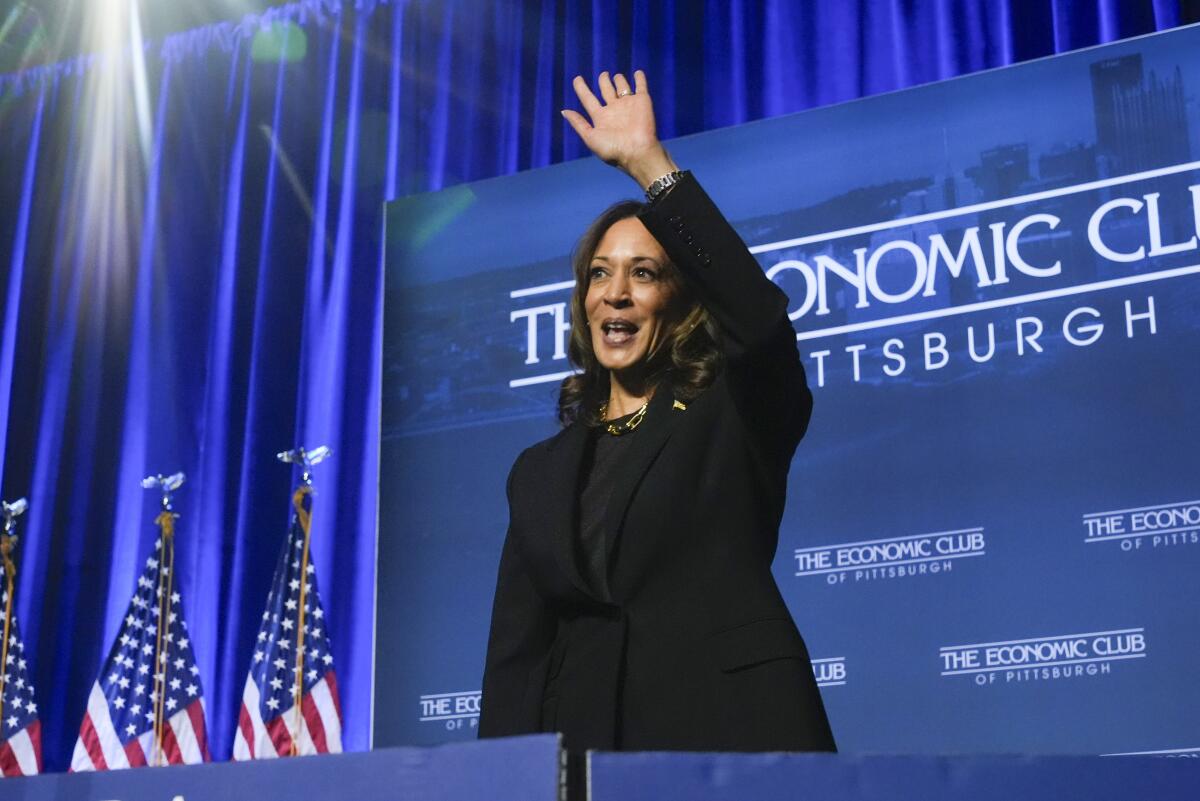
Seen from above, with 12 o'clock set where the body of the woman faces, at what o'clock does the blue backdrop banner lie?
The blue backdrop banner is roughly at 5 o'clock from the woman.

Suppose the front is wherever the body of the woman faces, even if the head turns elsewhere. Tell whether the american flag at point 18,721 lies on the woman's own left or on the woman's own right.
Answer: on the woman's own right

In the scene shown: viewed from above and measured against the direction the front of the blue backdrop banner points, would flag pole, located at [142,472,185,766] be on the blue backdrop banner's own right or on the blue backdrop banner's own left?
on the blue backdrop banner's own right

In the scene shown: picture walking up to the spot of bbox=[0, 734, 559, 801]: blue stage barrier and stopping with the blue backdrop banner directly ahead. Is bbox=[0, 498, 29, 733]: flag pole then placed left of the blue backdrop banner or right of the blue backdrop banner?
left

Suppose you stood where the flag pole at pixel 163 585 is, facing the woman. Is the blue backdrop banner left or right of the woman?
left

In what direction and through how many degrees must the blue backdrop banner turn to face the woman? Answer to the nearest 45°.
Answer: approximately 45° to its left

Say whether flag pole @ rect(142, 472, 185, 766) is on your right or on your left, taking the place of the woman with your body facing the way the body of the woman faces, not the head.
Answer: on your right

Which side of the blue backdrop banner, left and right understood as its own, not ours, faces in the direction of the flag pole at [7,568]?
right

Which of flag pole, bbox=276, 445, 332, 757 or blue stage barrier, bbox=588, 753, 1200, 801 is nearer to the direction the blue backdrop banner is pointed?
the blue stage barrier

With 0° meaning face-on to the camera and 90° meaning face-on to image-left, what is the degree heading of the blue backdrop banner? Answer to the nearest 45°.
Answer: approximately 45°

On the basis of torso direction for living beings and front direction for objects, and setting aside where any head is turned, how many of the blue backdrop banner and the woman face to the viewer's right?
0

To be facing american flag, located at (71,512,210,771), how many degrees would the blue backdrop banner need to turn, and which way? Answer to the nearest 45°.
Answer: approximately 90° to its right
